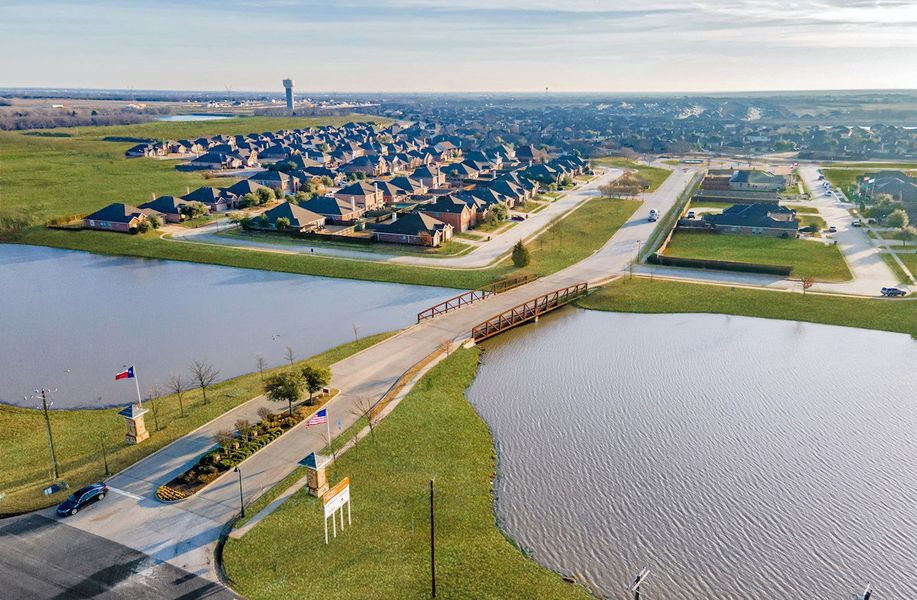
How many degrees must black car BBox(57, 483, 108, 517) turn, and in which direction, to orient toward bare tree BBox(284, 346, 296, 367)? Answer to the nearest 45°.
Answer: approximately 180°

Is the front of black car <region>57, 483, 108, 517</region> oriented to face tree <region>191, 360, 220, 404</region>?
no

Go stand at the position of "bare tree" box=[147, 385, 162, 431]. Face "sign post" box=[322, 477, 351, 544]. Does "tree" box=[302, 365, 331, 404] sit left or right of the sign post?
left

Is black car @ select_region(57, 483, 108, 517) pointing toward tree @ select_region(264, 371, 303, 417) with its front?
no

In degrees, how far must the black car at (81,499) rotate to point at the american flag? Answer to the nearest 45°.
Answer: approximately 135° to its left

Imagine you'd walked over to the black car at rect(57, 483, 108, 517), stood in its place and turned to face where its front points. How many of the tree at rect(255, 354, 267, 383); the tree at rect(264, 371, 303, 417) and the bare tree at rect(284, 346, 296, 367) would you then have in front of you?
0

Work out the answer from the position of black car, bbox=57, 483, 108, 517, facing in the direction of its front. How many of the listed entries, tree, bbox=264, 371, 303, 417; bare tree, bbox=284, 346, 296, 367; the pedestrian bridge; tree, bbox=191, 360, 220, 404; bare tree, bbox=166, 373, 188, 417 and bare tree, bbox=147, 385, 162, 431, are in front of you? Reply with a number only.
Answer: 0

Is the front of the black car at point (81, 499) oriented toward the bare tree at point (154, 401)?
no

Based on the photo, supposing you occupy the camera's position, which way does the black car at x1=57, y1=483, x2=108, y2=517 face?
facing the viewer and to the left of the viewer

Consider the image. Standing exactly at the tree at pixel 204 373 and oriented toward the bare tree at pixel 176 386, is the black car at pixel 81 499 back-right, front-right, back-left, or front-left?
front-left

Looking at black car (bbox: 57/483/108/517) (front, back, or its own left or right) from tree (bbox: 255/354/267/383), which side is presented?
back
